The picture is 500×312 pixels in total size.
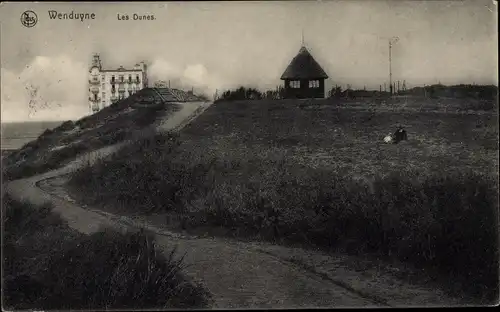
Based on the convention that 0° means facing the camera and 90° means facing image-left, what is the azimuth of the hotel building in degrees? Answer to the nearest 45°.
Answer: approximately 0°
